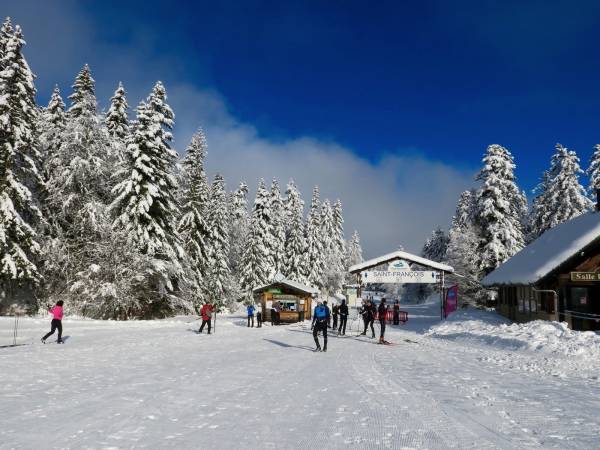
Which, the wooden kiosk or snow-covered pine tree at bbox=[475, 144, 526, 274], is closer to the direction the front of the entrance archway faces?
the wooden kiosk

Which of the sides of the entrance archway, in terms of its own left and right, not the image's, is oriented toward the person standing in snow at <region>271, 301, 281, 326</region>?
right

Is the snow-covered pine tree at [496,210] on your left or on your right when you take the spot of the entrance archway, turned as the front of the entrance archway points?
on your left

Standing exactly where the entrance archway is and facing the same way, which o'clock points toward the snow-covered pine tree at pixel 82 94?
The snow-covered pine tree is roughly at 2 o'clock from the entrance archway.

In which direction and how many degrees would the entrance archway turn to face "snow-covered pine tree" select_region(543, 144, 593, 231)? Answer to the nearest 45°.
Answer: approximately 135° to its left

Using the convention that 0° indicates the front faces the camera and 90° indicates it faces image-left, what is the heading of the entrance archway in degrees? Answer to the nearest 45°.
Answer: approximately 0°

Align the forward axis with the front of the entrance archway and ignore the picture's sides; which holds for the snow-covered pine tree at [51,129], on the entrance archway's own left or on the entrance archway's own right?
on the entrance archway's own right

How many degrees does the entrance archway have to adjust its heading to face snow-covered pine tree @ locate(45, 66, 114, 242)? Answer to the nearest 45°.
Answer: approximately 45° to its right

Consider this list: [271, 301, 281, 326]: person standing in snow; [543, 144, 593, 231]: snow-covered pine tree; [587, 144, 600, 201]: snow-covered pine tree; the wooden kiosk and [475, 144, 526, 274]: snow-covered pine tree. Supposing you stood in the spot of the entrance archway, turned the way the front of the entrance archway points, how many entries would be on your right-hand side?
2

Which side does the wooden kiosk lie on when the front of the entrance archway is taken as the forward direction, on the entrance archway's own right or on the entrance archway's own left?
on the entrance archway's own right

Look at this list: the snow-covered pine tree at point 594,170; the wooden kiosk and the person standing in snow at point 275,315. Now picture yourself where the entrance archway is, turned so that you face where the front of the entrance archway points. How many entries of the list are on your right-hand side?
2

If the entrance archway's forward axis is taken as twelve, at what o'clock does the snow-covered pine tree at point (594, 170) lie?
The snow-covered pine tree is roughly at 8 o'clock from the entrance archway.
